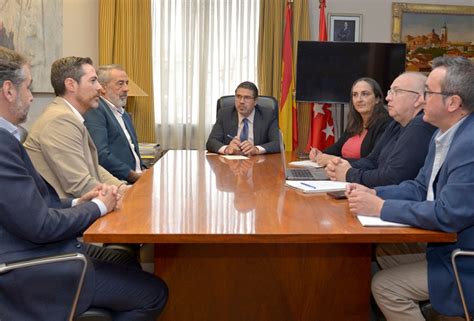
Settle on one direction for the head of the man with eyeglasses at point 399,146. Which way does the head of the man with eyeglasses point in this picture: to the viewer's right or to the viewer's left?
to the viewer's left

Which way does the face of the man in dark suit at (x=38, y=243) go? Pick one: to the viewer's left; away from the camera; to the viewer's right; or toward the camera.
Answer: to the viewer's right

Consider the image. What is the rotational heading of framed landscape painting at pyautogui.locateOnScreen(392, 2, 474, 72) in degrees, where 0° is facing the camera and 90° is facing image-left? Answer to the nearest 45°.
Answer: approximately 0°

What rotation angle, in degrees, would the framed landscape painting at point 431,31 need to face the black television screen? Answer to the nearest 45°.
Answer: approximately 45° to its right

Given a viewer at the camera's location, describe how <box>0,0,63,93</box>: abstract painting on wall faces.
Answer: facing the viewer

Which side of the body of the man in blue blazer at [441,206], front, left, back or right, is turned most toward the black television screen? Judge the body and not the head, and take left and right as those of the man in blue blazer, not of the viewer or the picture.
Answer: right

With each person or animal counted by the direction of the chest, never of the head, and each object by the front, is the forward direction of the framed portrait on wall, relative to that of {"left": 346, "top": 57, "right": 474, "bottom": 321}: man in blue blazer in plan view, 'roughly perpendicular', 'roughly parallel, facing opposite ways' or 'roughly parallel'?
roughly perpendicular

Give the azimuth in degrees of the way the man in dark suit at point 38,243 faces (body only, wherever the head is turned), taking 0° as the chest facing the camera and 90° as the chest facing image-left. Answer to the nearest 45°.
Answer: approximately 270°

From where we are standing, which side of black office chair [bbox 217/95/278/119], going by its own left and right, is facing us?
front

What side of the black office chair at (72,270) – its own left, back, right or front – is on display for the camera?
right
